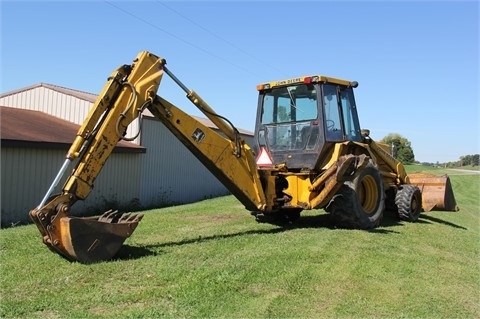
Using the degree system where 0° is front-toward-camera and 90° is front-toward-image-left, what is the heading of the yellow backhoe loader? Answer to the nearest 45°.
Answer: approximately 225°

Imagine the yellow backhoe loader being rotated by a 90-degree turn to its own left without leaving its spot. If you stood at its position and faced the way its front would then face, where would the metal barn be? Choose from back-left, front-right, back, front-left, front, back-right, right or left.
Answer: front
